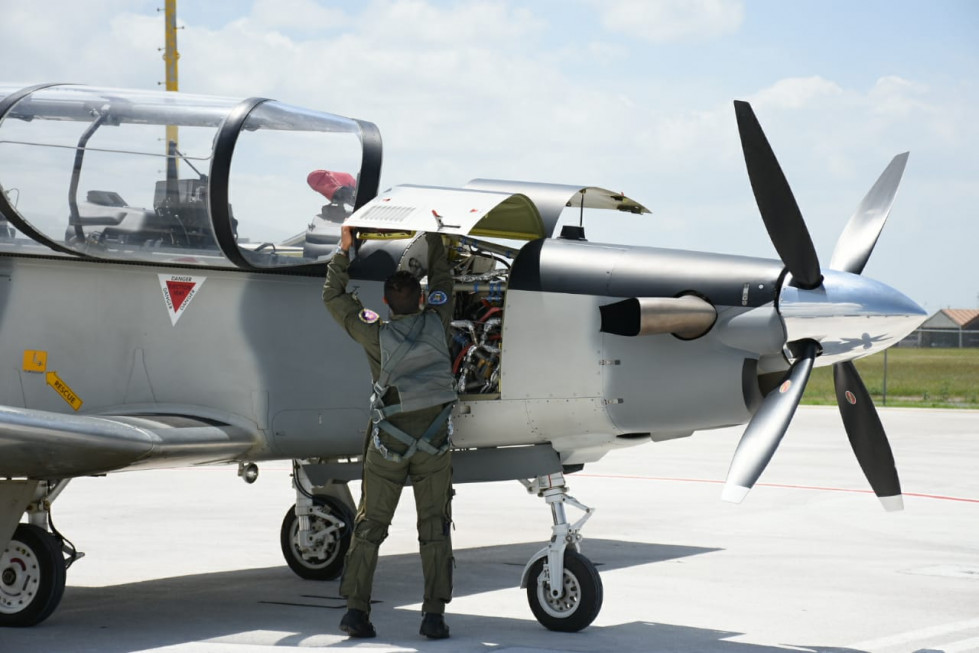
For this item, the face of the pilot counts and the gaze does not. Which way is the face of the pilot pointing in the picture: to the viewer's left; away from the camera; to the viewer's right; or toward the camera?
away from the camera

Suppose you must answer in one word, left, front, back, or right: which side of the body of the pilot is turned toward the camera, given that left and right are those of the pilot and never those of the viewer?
back
